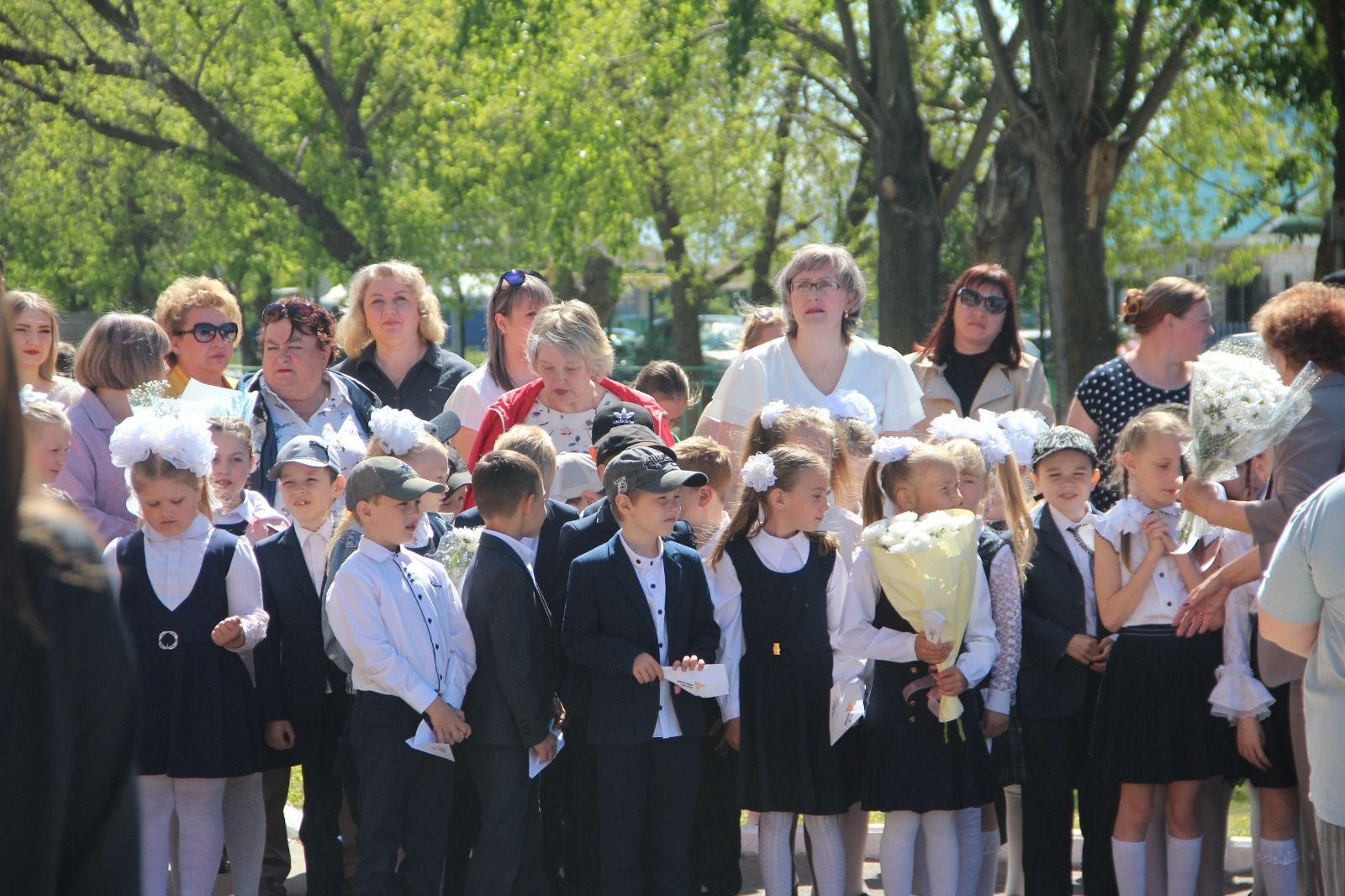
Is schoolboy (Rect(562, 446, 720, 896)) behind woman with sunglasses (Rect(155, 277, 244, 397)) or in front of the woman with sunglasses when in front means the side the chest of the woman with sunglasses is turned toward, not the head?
in front

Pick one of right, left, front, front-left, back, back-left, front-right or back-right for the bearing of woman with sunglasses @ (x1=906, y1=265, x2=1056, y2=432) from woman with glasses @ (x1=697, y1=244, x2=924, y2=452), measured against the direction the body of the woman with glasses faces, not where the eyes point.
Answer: back-left

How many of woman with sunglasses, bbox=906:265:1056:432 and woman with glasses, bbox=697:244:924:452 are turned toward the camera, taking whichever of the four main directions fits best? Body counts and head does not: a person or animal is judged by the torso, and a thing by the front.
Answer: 2

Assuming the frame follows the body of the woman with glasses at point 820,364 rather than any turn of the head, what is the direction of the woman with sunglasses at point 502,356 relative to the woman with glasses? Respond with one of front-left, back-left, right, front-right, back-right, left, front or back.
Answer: right

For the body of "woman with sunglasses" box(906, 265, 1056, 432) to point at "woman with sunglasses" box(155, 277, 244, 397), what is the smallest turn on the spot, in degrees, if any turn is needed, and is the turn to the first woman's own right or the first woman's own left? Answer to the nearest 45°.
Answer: approximately 90° to the first woman's own right

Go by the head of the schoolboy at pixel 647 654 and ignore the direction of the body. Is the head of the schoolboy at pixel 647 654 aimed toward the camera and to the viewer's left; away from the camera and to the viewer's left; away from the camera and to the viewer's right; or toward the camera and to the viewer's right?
toward the camera and to the viewer's right

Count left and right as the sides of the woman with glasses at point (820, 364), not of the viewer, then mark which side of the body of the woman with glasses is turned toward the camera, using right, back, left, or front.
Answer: front

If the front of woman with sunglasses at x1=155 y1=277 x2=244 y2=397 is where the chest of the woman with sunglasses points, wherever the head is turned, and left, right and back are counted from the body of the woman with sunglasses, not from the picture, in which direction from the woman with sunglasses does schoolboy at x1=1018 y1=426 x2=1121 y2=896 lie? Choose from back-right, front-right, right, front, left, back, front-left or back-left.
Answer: front

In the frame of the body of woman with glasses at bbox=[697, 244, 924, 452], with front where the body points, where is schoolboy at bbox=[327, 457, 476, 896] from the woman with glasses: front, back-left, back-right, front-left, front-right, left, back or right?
front-right

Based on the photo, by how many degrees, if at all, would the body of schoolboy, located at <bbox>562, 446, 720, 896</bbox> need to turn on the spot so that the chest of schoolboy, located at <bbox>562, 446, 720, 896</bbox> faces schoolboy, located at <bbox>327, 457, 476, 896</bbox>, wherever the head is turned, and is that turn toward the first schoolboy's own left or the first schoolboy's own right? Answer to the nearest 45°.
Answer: approximately 135° to the first schoolboy's own right

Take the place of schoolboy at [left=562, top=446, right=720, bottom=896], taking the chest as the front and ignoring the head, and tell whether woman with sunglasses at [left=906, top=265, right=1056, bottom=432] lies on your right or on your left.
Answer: on your left

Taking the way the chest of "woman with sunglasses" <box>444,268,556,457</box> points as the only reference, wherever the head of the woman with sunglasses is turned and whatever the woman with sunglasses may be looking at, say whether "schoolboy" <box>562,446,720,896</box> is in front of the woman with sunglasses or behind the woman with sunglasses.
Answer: in front

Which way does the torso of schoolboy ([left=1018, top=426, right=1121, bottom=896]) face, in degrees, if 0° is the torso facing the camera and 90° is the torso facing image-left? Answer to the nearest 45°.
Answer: approximately 315°
